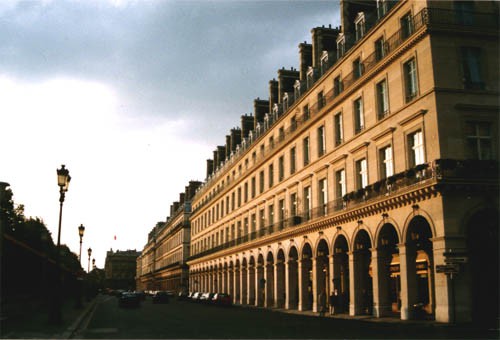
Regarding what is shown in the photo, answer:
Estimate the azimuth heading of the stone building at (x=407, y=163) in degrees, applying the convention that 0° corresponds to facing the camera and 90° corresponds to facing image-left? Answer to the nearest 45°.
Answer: approximately 45°

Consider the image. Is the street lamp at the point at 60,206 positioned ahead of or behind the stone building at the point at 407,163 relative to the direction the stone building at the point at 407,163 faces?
ahead
